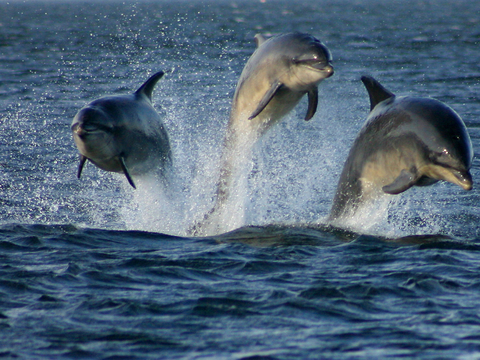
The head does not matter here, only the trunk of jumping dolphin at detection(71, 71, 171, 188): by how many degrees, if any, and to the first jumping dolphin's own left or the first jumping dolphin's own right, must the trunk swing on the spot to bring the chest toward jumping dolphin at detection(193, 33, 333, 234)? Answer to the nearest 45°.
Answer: approximately 135° to the first jumping dolphin's own left

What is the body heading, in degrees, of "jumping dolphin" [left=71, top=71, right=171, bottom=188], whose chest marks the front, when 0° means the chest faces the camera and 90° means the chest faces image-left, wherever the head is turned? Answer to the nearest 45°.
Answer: approximately 45°

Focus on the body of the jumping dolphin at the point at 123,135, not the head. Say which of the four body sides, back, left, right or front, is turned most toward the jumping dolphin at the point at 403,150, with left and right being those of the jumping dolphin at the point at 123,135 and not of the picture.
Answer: left

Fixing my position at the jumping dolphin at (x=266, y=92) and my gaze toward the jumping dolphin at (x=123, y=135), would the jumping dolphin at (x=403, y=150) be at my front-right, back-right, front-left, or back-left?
back-left
